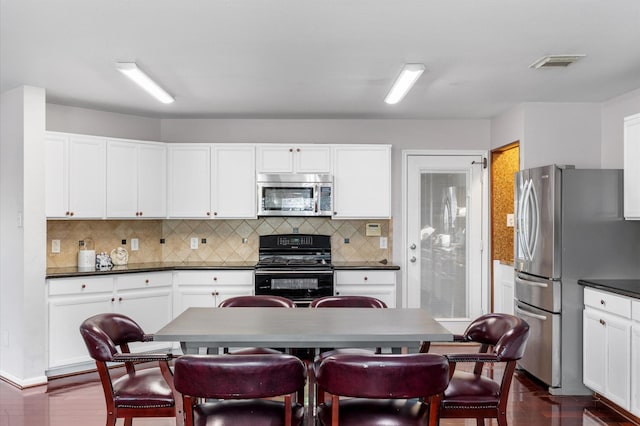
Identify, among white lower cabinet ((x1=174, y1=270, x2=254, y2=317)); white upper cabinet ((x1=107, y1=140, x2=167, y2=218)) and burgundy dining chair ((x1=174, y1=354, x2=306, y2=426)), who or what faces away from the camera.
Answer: the burgundy dining chair

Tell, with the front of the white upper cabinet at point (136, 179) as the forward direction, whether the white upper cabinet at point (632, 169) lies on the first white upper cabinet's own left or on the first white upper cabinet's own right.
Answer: on the first white upper cabinet's own left

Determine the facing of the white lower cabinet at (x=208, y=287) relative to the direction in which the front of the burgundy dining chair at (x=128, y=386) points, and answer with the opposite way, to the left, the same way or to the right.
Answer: to the right

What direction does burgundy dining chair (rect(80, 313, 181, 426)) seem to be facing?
to the viewer's right

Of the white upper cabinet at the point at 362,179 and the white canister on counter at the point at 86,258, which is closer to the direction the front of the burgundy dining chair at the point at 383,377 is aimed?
the white upper cabinet

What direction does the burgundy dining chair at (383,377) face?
away from the camera

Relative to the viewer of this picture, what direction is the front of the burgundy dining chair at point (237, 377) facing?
facing away from the viewer

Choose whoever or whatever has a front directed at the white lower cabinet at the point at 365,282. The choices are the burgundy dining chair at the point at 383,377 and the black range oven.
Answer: the burgundy dining chair
